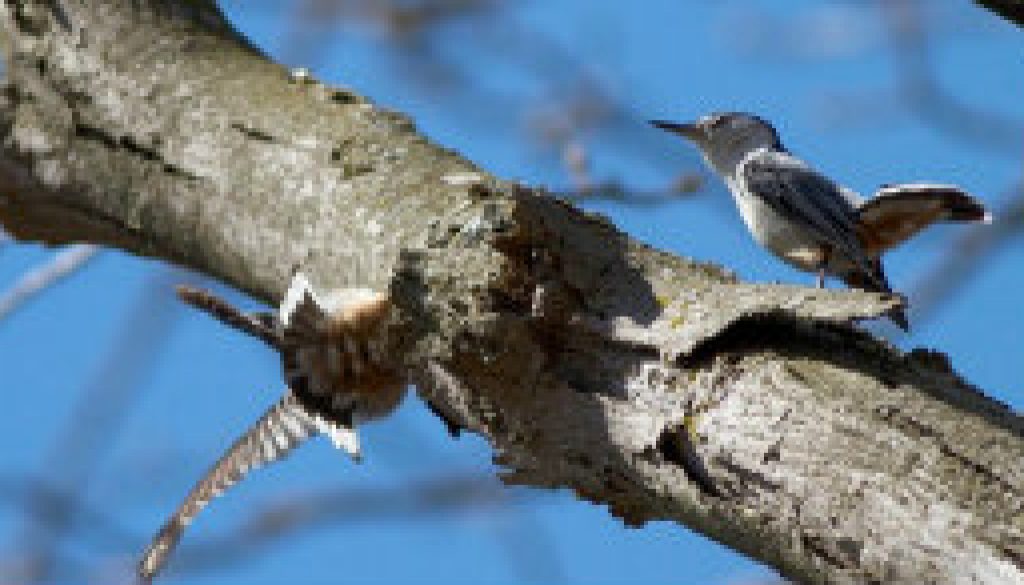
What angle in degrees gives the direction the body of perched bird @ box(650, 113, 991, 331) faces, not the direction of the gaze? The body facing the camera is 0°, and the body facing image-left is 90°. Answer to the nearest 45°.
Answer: approximately 90°

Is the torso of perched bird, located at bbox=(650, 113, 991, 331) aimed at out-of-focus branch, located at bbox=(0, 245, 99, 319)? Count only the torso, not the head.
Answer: yes

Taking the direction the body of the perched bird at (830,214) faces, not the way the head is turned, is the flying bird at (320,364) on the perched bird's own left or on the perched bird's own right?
on the perched bird's own left
